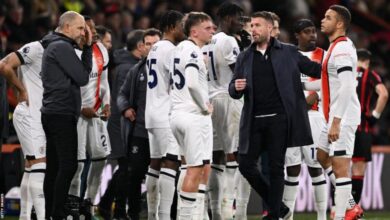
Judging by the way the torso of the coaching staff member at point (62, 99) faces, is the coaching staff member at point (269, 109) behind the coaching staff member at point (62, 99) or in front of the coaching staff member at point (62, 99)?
in front

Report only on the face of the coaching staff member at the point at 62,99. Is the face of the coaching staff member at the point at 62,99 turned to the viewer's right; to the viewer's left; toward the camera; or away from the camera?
to the viewer's right

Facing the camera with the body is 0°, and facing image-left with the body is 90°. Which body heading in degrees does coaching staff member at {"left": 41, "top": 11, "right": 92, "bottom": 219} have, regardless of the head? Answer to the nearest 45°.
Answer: approximately 270°

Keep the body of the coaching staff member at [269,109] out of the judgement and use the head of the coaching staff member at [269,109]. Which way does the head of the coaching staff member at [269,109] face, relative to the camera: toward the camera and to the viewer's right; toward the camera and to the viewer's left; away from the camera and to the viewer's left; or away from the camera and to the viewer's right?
toward the camera and to the viewer's left
